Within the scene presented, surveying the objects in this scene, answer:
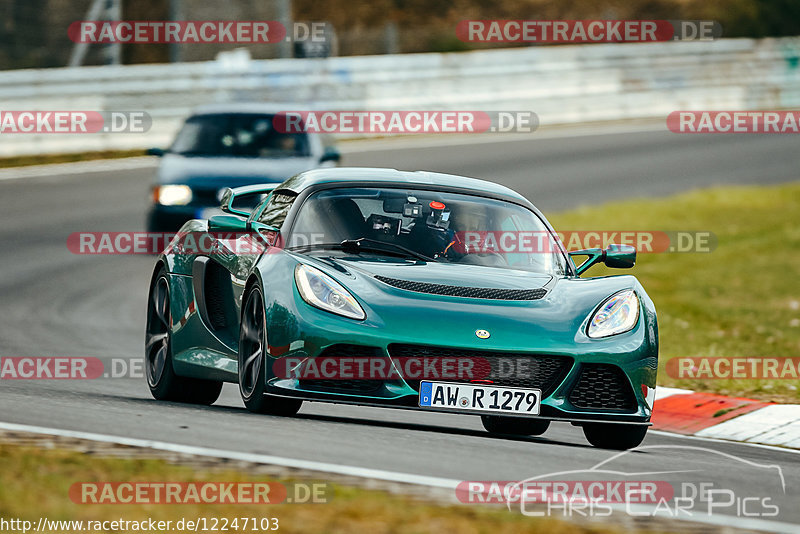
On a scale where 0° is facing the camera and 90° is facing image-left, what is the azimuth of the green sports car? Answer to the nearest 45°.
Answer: approximately 0°

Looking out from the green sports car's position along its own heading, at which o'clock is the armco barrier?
The armco barrier is roughly at 6 o'clock from the green sports car.
